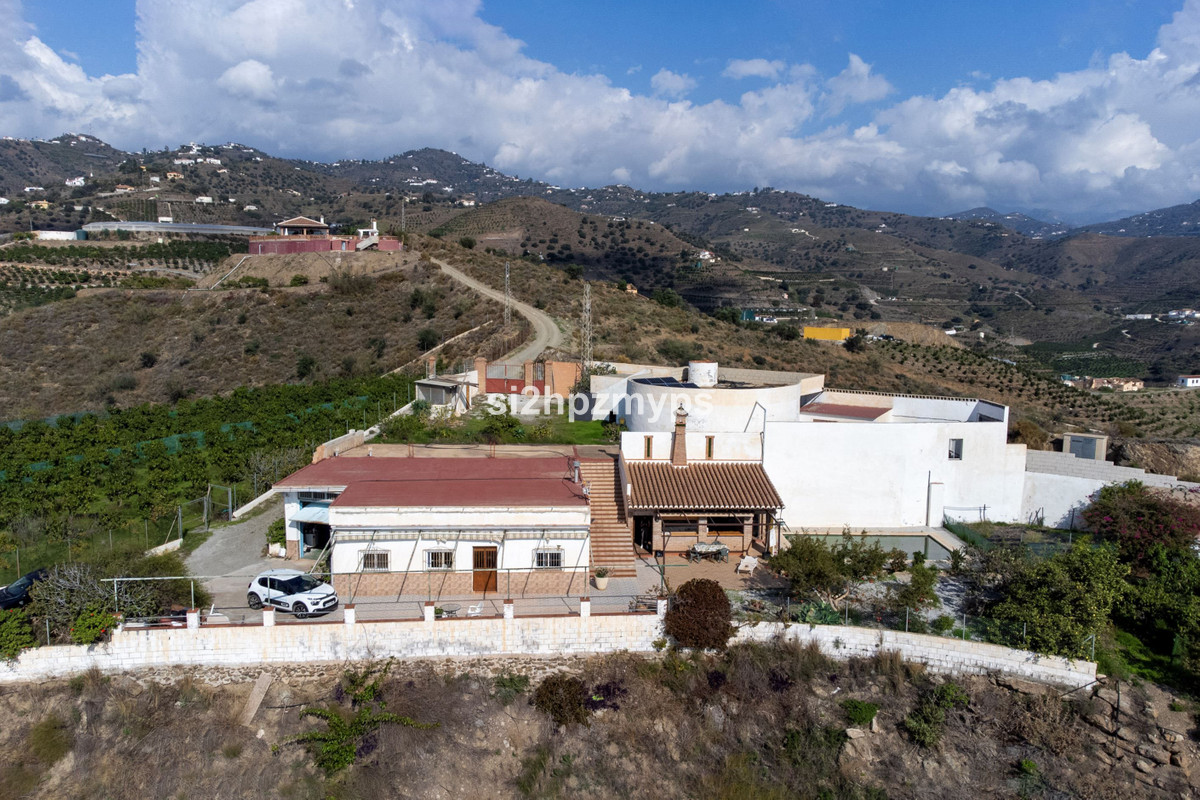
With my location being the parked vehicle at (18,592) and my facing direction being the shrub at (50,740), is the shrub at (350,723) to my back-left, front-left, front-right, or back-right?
front-left

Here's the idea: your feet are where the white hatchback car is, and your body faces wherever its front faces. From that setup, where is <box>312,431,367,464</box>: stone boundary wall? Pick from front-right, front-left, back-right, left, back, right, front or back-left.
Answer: back-left

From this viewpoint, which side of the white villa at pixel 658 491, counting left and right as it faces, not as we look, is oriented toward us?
front

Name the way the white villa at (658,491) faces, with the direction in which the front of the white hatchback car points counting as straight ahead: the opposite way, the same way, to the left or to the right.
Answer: to the right

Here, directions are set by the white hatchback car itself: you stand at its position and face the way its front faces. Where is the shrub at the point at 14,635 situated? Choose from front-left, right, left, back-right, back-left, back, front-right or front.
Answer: back-right

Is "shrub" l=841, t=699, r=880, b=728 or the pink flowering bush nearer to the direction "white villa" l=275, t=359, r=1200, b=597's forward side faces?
the shrub

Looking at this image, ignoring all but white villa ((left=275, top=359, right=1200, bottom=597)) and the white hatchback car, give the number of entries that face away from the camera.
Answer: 0

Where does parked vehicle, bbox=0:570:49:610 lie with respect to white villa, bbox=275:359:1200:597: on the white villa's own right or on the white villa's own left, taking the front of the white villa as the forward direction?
on the white villa's own right

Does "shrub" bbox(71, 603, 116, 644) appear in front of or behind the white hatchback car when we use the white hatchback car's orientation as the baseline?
behind

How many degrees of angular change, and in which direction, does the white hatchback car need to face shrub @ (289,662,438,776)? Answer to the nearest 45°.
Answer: approximately 45° to its right

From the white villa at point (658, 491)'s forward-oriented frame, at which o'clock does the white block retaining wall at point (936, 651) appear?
The white block retaining wall is roughly at 10 o'clock from the white villa.

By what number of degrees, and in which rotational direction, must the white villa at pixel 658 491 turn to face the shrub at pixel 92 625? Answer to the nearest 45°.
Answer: approximately 45° to its right

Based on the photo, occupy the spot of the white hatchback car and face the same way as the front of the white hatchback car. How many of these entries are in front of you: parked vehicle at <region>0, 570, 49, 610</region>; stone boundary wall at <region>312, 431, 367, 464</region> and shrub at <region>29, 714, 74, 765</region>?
0

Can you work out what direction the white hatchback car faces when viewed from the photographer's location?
facing the viewer and to the right of the viewer
